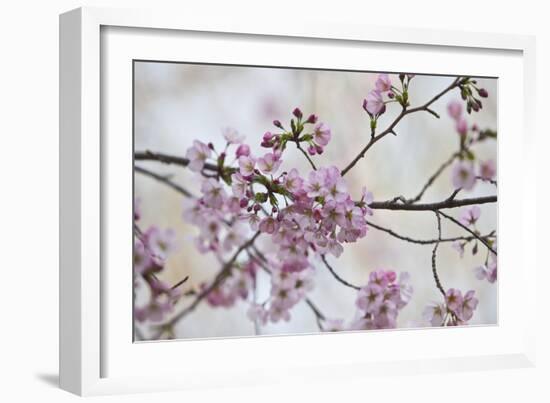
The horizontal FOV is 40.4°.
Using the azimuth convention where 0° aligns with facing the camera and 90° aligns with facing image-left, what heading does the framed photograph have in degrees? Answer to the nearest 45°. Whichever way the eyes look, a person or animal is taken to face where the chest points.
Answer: approximately 315°
